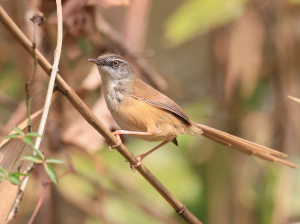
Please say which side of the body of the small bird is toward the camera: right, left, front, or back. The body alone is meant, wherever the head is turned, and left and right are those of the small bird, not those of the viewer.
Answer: left

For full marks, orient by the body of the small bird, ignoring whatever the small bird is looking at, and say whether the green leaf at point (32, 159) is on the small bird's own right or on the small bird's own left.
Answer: on the small bird's own left
